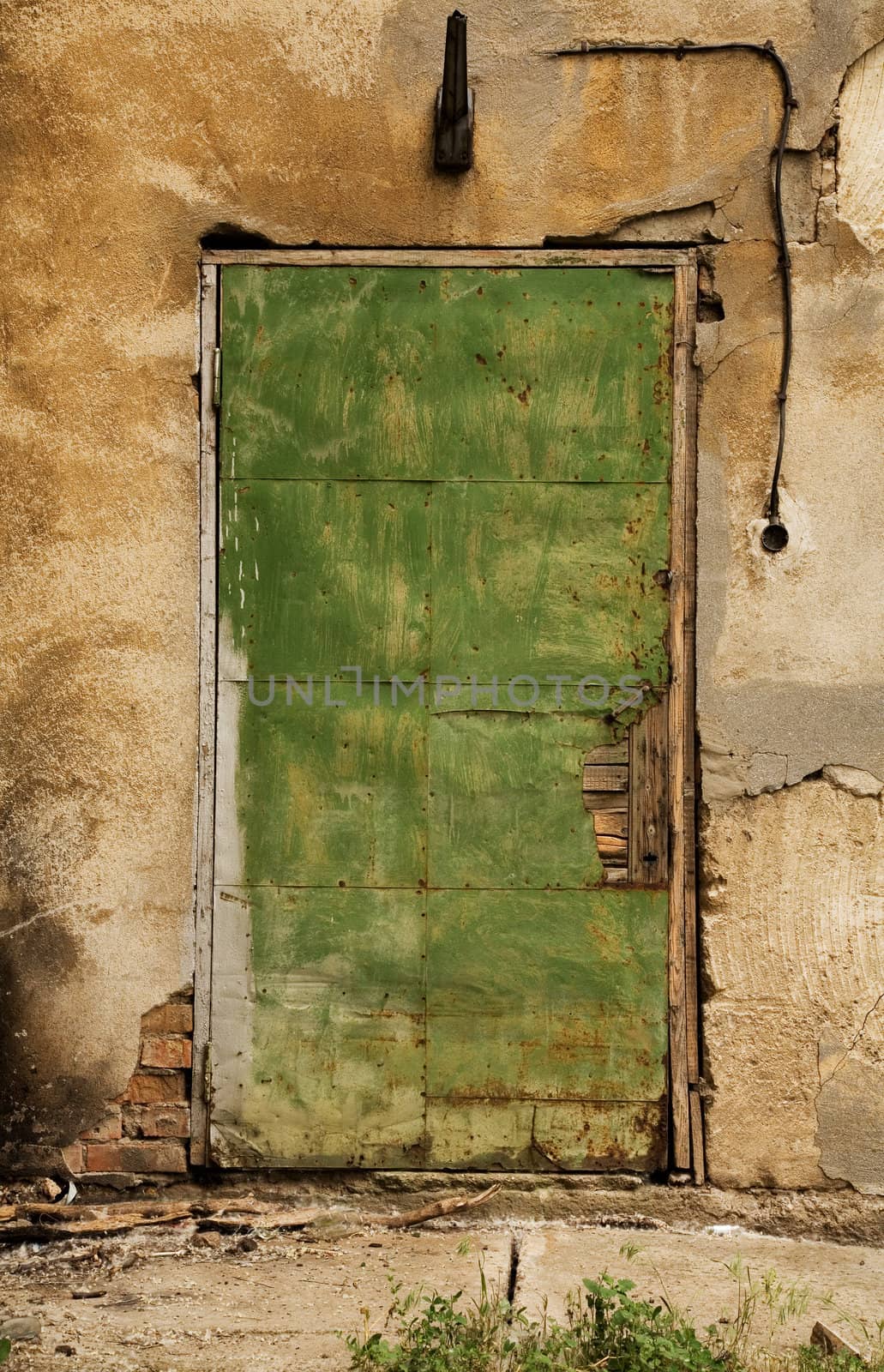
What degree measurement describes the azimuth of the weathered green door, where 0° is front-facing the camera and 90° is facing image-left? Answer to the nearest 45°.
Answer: approximately 0°
